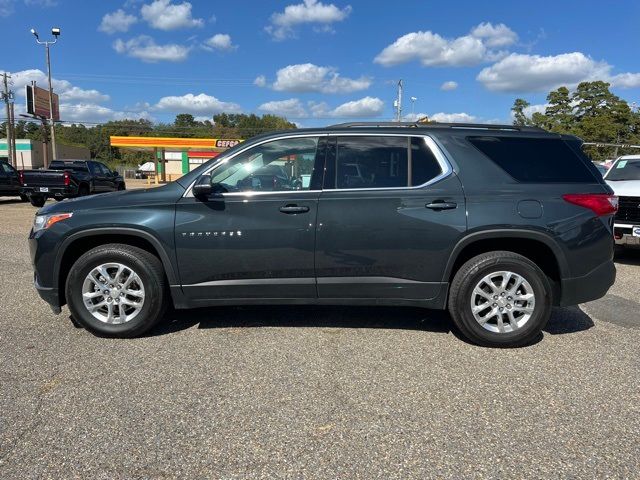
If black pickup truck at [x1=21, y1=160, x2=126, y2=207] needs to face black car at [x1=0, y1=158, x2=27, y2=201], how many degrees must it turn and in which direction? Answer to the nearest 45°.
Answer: approximately 90° to its left

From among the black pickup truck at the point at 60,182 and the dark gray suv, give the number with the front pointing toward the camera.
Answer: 0

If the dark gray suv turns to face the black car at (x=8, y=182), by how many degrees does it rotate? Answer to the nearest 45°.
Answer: approximately 45° to its right

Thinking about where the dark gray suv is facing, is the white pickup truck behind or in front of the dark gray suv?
behind

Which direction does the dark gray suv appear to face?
to the viewer's left

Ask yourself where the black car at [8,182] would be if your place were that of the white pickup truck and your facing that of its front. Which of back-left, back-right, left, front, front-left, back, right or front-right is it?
right

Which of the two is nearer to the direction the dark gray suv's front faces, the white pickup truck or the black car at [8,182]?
the black car

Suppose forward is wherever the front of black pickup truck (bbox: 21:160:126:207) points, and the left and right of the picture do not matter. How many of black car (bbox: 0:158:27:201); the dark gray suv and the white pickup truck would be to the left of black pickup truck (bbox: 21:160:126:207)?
1

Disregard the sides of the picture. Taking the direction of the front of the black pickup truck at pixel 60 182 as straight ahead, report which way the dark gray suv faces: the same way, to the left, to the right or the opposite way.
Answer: to the left

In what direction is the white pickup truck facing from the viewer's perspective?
toward the camera

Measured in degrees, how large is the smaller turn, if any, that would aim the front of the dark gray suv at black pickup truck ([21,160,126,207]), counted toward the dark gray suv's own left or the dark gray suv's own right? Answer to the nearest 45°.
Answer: approximately 45° to the dark gray suv's own right

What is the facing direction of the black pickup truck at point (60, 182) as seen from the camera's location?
facing away from the viewer and to the right of the viewer

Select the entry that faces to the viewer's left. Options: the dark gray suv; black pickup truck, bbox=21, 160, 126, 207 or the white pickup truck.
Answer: the dark gray suv

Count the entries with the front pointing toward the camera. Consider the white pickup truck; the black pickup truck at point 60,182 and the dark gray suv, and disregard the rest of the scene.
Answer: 1

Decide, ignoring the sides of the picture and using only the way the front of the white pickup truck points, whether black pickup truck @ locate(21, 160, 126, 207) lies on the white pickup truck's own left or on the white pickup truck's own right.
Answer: on the white pickup truck's own right
